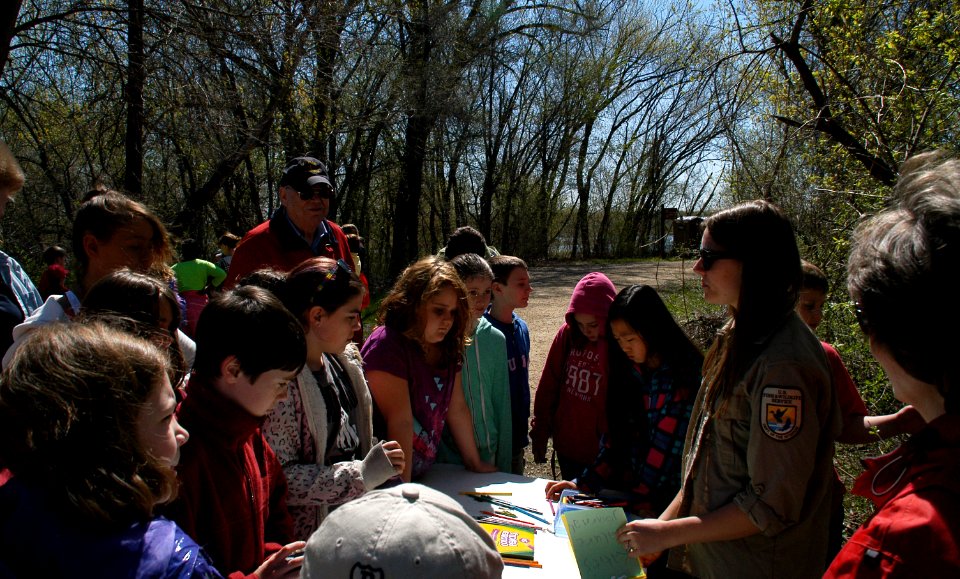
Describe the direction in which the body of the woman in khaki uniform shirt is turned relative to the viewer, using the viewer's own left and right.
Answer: facing to the left of the viewer

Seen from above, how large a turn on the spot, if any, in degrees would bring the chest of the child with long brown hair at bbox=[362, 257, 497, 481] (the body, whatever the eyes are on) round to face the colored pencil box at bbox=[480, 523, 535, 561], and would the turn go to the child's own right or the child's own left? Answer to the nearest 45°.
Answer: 0° — they already face it

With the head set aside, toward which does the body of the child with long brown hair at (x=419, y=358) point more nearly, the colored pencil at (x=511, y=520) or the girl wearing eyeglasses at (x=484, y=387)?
the colored pencil

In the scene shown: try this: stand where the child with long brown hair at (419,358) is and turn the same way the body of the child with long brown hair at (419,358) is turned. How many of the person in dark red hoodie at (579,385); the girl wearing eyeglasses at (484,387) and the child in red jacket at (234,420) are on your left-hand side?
2

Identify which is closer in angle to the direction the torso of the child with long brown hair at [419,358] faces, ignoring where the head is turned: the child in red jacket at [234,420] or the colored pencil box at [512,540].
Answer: the colored pencil box

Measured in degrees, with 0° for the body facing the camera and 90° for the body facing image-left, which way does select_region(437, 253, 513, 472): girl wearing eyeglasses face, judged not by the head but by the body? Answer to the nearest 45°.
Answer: approximately 0°

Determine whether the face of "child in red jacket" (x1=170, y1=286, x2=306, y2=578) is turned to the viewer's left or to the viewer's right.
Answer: to the viewer's right

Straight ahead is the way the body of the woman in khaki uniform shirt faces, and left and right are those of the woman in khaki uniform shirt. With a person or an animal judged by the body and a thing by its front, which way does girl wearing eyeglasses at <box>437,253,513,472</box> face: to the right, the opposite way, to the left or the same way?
to the left
